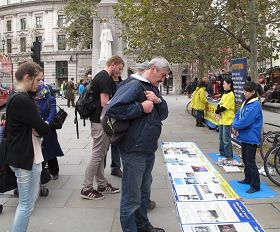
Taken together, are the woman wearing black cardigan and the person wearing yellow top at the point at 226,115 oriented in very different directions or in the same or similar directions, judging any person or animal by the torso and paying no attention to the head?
very different directions

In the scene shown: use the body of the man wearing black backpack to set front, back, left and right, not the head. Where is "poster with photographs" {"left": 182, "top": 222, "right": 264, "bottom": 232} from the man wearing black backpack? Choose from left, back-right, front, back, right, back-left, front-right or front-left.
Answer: front-right

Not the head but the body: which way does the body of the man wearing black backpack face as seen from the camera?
to the viewer's right

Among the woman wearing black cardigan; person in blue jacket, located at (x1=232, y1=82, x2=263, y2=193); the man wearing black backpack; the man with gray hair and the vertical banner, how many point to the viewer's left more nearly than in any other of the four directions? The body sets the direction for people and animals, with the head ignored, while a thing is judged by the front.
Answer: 1

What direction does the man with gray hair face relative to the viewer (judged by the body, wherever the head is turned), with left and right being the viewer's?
facing to the right of the viewer

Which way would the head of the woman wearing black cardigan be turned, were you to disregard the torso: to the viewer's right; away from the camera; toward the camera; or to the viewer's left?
to the viewer's right

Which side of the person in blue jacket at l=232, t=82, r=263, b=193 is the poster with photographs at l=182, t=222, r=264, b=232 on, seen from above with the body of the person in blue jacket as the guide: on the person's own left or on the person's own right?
on the person's own left

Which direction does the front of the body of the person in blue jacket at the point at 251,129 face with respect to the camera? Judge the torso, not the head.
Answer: to the viewer's left

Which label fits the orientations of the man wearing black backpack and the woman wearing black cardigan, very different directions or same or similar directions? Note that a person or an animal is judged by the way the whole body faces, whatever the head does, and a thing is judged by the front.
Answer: same or similar directions

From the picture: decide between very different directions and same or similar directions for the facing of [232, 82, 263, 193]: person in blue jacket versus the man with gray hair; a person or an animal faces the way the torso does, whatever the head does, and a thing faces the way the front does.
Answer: very different directions

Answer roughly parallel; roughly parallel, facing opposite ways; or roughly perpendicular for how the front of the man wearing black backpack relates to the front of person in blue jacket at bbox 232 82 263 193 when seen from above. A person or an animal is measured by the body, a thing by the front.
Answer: roughly parallel, facing opposite ways

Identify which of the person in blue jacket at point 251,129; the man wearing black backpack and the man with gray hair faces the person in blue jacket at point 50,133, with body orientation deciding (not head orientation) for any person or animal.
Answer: the person in blue jacket at point 251,129

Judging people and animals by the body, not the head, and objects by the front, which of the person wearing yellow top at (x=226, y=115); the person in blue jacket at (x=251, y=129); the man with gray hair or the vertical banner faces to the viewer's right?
the man with gray hair

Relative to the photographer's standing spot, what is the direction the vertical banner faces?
facing the viewer

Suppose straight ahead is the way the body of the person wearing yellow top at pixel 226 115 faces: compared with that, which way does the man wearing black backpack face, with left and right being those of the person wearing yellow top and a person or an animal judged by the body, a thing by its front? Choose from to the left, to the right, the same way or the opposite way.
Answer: the opposite way
